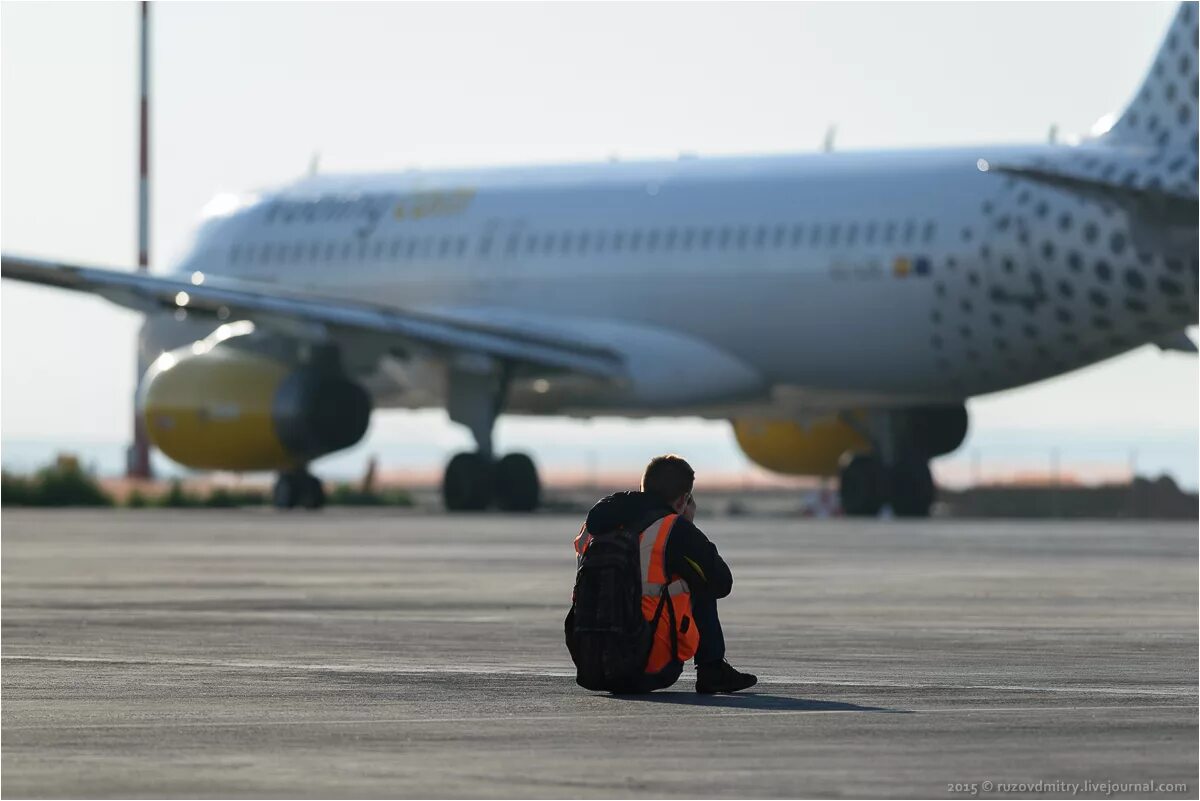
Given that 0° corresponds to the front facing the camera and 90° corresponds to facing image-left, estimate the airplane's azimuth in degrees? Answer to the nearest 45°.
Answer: approximately 135°

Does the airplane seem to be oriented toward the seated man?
no

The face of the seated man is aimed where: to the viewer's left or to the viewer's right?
to the viewer's right
